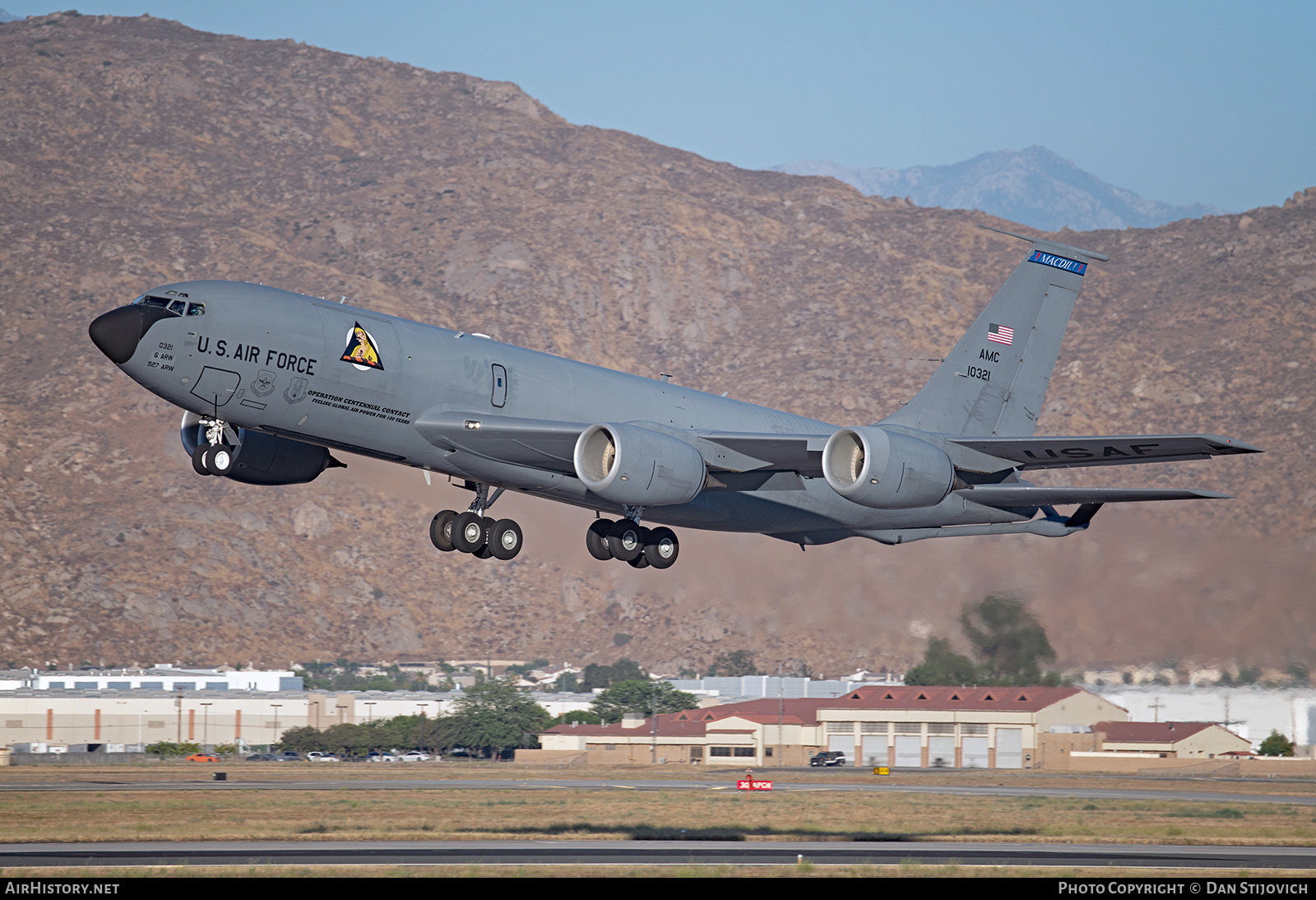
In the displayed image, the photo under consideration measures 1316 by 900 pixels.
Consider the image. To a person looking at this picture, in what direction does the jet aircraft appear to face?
facing the viewer and to the left of the viewer
